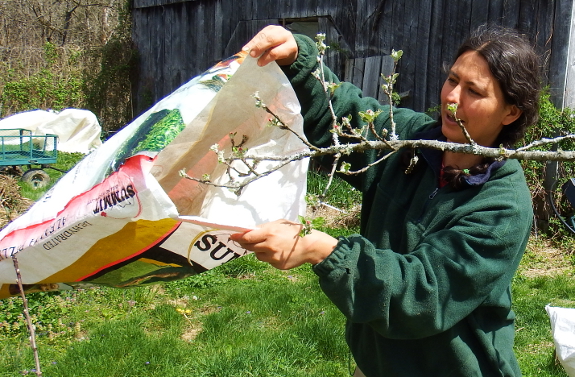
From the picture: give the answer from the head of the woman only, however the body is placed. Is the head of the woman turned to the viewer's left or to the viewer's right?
to the viewer's left

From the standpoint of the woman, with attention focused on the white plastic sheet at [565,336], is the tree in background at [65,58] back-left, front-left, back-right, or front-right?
front-left

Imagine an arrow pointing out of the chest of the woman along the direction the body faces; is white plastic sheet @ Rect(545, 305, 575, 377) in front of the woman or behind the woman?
behind

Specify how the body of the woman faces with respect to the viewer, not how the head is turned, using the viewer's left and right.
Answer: facing the viewer and to the left of the viewer

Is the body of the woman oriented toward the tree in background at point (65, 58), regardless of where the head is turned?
no
